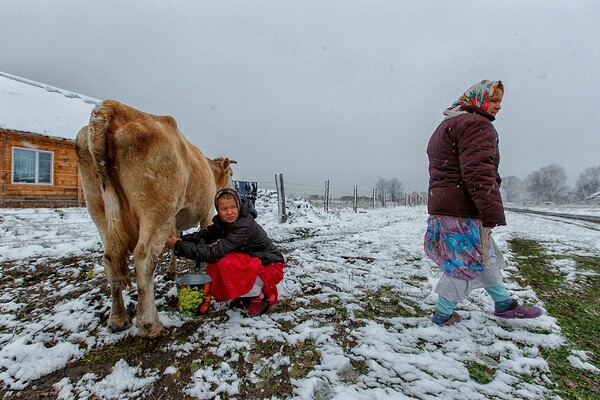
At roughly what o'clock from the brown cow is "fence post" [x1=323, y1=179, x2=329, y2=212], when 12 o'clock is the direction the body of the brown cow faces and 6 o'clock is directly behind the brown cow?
The fence post is roughly at 12 o'clock from the brown cow.

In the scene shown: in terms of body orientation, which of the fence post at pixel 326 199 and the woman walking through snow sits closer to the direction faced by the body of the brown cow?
the fence post

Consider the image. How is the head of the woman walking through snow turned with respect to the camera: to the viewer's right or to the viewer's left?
to the viewer's right

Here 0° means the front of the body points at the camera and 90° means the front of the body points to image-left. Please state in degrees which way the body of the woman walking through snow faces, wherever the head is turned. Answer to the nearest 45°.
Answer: approximately 270°

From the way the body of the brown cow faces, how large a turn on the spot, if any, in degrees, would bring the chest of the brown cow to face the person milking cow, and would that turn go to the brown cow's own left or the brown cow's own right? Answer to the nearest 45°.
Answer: approximately 45° to the brown cow's own right

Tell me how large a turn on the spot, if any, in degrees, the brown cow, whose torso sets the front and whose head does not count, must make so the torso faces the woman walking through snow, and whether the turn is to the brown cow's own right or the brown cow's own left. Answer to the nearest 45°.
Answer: approximately 90° to the brown cow's own right

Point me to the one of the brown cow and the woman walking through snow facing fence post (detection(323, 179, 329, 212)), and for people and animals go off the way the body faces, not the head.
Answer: the brown cow

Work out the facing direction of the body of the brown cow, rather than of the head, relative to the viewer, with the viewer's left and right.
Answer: facing away from the viewer and to the right of the viewer
